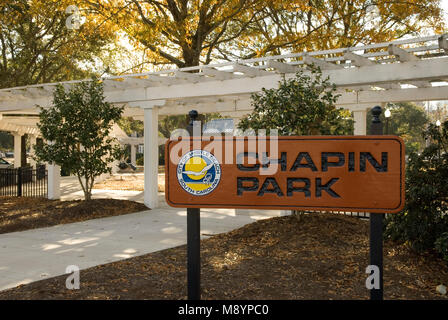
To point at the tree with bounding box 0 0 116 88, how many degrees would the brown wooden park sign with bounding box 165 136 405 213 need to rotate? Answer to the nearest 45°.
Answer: approximately 135° to its right

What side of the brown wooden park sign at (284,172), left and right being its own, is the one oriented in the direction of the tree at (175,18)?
back

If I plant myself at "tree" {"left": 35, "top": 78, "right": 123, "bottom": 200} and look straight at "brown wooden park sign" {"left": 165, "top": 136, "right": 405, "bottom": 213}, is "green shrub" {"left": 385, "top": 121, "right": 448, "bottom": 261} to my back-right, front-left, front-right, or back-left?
front-left

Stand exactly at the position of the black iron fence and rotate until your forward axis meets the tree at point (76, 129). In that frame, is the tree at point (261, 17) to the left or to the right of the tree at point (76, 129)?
left

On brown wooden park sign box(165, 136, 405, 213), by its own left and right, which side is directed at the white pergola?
back

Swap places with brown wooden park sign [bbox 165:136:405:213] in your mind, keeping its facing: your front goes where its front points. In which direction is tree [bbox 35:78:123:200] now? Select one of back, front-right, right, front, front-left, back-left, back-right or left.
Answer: back-right

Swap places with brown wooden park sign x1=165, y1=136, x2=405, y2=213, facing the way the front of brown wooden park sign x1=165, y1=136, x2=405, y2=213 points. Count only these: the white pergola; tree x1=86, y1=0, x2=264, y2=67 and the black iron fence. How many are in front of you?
0

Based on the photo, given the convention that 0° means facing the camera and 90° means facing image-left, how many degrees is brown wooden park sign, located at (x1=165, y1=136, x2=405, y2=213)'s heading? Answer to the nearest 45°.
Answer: approximately 0°

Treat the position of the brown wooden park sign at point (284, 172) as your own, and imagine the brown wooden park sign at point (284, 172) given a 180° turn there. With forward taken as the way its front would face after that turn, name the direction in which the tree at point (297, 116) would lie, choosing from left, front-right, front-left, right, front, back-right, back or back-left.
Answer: front

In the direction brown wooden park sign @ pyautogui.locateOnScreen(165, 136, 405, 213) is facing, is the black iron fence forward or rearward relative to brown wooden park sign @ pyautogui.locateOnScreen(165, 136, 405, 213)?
rearward

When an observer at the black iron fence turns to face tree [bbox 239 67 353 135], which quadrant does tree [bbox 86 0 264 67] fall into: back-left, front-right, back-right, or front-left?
front-left

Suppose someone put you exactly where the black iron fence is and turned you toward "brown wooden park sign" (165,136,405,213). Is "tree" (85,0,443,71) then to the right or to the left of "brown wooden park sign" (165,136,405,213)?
left

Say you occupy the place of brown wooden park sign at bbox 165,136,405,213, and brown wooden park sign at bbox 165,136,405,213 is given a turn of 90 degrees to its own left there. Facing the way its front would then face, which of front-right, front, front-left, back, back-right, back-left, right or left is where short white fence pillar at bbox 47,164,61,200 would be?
back-left

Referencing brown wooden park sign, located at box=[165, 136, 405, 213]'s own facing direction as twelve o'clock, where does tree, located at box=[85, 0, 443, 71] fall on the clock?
The tree is roughly at 6 o'clock from the brown wooden park sign.
